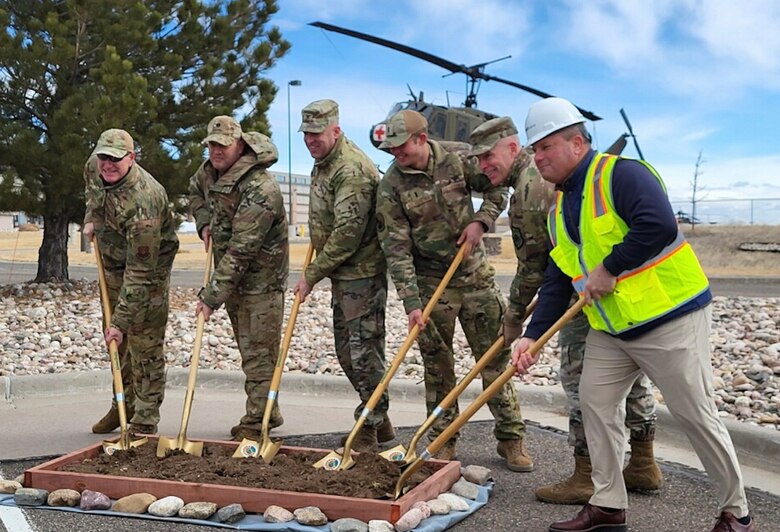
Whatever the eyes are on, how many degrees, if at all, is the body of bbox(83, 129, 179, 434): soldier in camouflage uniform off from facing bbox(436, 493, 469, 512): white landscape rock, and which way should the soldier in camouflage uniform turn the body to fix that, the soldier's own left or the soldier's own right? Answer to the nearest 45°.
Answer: approximately 90° to the soldier's own left

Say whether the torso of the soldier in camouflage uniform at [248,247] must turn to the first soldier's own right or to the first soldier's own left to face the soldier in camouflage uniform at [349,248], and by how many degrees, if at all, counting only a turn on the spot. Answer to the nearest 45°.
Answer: approximately 90° to the first soldier's own left

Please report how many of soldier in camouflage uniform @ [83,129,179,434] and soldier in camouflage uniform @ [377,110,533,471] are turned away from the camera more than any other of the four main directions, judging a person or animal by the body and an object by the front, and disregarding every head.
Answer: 0

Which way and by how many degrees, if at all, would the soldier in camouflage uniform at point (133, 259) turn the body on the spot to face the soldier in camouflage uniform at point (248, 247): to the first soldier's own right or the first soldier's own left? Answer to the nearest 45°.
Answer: approximately 135° to the first soldier's own left

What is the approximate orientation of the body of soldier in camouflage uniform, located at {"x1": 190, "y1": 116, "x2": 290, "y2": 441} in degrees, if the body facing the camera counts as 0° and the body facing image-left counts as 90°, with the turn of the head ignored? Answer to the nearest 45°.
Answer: approximately 45°

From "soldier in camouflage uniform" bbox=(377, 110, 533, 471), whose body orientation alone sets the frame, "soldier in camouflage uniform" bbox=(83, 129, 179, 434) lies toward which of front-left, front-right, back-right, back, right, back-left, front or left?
right

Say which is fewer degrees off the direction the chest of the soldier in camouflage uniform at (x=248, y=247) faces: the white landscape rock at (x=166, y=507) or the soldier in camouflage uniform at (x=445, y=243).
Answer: the white landscape rock

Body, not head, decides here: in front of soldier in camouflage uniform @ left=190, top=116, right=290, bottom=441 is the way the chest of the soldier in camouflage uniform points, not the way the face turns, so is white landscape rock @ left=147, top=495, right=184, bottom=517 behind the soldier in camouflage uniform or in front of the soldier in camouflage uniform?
in front

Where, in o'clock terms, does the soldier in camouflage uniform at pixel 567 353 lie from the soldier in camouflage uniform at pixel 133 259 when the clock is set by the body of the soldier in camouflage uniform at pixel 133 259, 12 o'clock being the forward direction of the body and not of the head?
the soldier in camouflage uniform at pixel 567 353 is roughly at 9 o'clock from the soldier in camouflage uniform at pixel 133 259.

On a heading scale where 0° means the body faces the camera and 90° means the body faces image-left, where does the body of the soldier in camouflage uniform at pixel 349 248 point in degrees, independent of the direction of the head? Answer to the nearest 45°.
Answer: approximately 45°
